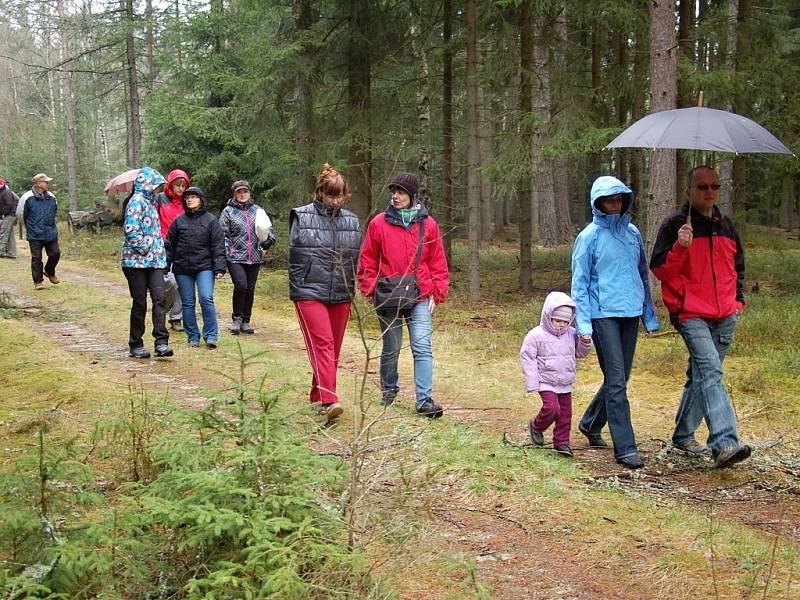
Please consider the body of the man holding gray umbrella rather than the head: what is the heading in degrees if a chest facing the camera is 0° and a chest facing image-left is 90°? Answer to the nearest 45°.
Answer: approximately 315°

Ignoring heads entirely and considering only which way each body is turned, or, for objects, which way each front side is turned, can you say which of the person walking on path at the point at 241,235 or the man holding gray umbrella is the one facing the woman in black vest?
the person walking on path

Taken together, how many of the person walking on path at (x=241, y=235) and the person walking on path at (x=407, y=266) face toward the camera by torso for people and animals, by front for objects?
2

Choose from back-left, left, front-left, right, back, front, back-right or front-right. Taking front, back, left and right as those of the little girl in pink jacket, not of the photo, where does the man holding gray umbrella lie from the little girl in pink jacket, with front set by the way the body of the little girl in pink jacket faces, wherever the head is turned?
front-left

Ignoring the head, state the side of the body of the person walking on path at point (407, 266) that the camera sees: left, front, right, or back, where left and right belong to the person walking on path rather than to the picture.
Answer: front

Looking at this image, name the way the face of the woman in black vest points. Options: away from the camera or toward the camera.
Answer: toward the camera

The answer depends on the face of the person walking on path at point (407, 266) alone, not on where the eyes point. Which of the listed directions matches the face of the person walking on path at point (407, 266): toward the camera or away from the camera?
toward the camera

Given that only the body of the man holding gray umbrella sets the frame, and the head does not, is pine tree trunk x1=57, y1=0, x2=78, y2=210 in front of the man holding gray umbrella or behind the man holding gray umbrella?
behind

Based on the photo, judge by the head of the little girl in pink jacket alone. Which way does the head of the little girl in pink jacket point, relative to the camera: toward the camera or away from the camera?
toward the camera

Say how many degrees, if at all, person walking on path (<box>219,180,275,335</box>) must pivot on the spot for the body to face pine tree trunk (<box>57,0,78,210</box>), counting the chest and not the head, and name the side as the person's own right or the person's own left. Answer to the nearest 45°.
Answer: approximately 180°

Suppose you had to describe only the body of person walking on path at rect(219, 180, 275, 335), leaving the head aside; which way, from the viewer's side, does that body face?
toward the camera

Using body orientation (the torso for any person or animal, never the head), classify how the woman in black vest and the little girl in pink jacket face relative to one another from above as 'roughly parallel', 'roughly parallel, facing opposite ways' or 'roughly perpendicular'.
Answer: roughly parallel

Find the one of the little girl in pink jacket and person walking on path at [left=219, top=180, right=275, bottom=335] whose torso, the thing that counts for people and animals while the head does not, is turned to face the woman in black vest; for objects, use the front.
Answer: the person walking on path

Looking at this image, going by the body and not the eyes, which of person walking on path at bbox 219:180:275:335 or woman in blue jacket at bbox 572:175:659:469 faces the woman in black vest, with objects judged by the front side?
the person walking on path
